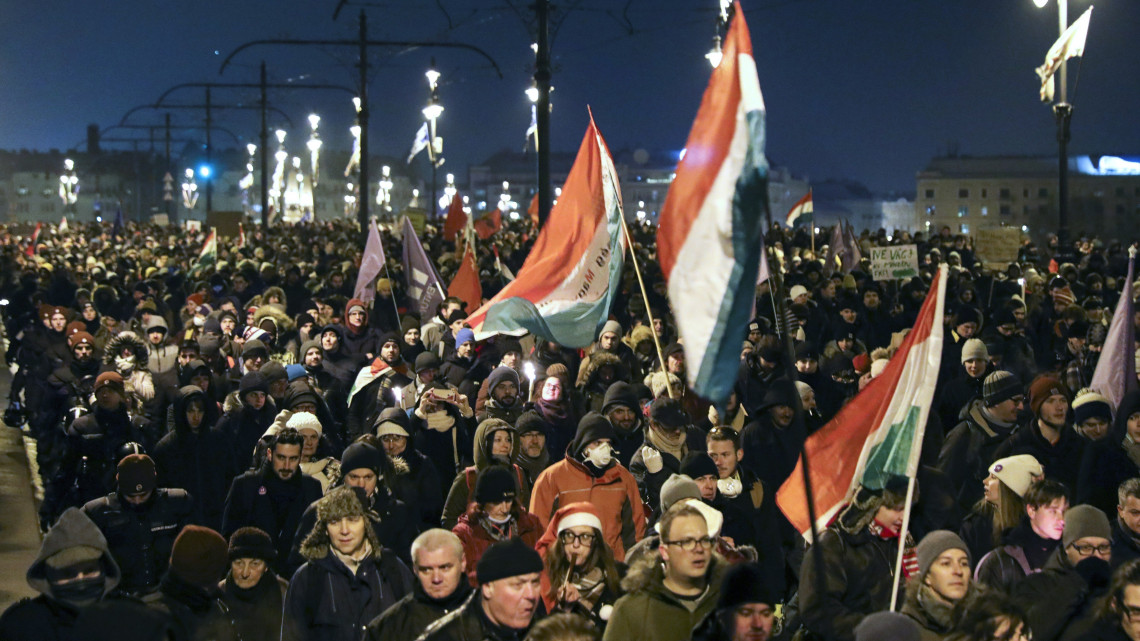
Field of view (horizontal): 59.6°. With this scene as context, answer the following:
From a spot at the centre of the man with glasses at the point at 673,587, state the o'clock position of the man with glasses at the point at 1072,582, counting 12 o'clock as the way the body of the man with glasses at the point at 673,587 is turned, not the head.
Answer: the man with glasses at the point at 1072,582 is roughly at 10 o'clock from the man with glasses at the point at 673,587.

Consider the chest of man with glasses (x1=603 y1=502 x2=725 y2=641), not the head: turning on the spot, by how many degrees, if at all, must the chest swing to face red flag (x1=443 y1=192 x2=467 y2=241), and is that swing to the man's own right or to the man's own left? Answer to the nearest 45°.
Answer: approximately 135° to the man's own left

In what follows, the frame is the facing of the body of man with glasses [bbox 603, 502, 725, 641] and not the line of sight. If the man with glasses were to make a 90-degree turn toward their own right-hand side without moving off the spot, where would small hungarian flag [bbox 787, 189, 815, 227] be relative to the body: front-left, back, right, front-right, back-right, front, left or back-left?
back-right

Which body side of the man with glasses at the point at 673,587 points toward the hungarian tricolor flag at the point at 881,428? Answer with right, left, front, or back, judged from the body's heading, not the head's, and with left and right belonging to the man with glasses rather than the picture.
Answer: left

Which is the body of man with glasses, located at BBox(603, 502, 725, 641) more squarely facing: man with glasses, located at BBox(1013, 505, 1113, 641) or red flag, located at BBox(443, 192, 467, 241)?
the man with glasses

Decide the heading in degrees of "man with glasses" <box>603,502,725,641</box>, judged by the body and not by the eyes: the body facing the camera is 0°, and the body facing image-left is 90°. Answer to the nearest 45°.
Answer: approximately 315°

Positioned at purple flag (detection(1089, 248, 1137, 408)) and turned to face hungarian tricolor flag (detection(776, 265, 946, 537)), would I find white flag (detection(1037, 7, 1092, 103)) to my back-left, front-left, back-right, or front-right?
back-right

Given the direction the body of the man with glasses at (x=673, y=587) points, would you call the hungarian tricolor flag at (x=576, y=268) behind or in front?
behind
